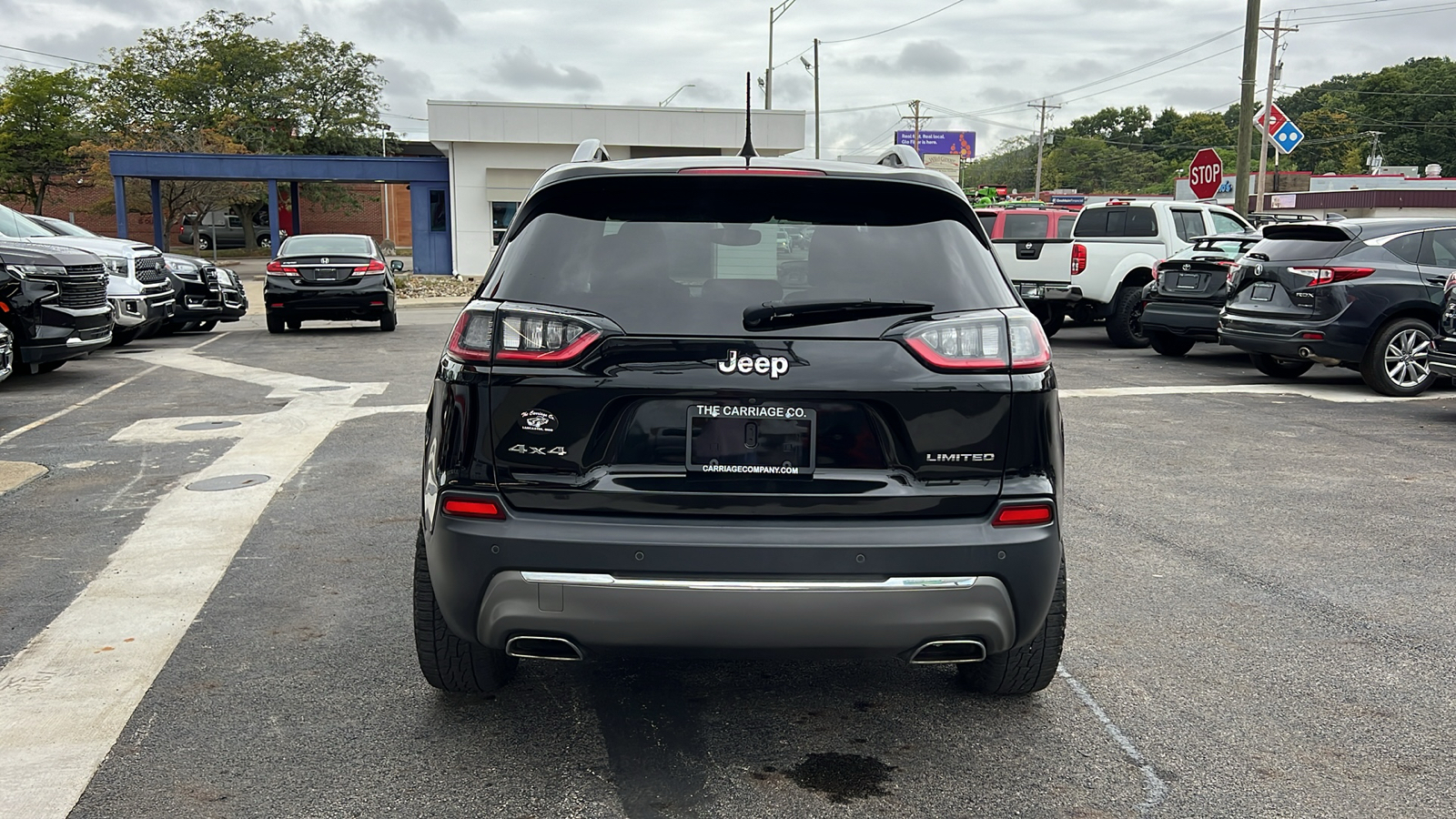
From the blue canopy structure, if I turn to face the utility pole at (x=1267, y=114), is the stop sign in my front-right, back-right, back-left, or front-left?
front-right

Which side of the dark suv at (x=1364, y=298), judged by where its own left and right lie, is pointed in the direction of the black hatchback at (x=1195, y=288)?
left

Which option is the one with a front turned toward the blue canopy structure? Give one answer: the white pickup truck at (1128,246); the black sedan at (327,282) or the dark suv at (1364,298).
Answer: the black sedan

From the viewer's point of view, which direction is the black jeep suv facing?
away from the camera

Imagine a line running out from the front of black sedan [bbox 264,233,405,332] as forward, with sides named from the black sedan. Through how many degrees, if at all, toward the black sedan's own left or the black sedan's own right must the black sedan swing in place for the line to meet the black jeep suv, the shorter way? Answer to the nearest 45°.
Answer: approximately 180°

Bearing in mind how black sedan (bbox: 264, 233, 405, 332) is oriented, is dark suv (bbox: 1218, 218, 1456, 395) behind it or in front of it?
behind

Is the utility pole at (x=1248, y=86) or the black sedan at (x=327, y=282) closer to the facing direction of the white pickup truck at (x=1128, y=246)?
the utility pole

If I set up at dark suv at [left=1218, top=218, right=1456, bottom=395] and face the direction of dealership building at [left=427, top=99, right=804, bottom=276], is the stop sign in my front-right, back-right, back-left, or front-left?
front-right

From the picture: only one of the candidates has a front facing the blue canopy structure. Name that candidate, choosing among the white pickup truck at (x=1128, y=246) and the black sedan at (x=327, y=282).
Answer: the black sedan

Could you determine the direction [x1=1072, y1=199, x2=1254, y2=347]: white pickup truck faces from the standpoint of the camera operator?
facing away from the viewer and to the right of the viewer

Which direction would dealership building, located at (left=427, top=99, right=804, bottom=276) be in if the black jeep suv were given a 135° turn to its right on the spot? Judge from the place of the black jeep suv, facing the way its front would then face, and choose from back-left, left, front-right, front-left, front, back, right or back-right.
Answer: back-left

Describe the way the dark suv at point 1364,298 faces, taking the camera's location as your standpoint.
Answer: facing away from the viewer and to the right of the viewer

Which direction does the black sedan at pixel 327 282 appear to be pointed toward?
away from the camera

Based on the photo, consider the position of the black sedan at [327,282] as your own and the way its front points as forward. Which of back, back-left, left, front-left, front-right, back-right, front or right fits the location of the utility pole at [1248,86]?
right

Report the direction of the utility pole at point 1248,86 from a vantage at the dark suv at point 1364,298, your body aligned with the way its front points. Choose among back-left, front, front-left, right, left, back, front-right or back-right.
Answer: front-left

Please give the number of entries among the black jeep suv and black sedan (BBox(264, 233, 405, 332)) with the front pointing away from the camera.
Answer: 2

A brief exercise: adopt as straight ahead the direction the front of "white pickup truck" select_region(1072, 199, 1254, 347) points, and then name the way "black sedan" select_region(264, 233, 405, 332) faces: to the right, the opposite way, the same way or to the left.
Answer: to the left

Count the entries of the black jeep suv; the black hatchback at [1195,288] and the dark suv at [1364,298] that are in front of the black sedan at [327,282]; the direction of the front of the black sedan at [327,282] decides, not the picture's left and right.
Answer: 0
